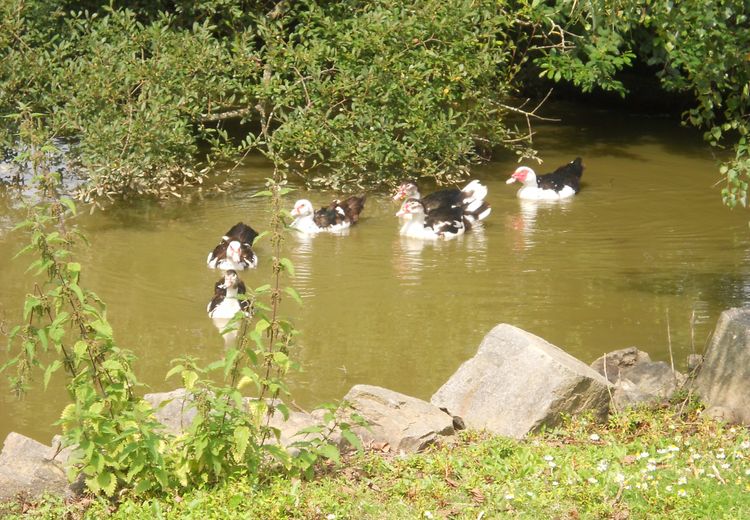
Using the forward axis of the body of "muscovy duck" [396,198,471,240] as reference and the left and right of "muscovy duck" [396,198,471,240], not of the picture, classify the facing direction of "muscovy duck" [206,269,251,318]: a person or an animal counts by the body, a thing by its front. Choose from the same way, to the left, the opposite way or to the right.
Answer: to the left

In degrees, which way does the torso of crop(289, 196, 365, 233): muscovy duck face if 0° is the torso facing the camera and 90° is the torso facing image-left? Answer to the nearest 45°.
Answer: approximately 90°

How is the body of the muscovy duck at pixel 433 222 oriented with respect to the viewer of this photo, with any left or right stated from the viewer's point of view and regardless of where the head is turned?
facing to the left of the viewer

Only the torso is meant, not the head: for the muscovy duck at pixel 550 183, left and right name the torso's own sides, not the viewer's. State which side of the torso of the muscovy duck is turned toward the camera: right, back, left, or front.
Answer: left

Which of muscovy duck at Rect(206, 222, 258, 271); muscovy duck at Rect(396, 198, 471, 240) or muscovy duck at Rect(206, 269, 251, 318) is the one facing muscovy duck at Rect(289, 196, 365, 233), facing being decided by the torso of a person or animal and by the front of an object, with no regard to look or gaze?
muscovy duck at Rect(396, 198, 471, 240)

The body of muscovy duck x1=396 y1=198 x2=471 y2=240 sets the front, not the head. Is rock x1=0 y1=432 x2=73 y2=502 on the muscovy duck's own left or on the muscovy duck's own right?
on the muscovy duck's own left

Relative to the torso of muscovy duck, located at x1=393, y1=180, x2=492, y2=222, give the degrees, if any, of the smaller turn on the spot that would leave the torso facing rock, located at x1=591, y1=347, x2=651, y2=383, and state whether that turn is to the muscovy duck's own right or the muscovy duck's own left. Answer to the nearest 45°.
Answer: approximately 90° to the muscovy duck's own left

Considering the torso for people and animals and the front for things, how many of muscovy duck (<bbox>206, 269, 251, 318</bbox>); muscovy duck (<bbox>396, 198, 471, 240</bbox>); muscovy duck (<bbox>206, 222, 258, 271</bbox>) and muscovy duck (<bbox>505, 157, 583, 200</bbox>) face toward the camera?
2

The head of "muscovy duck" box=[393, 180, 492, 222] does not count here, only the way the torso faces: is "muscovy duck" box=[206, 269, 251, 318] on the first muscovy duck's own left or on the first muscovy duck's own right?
on the first muscovy duck's own left

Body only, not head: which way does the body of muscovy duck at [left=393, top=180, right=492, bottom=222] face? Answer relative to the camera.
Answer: to the viewer's left

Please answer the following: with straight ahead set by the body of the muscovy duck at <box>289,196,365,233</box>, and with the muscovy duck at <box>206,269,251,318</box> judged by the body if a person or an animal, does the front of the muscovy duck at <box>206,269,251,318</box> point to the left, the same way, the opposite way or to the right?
to the left

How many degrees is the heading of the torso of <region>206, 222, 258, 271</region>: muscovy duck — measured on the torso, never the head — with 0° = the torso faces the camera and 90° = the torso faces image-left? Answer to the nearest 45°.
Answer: approximately 0°

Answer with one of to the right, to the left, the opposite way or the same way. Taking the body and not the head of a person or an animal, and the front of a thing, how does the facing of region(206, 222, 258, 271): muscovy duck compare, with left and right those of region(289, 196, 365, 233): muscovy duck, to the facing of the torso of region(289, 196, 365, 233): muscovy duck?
to the left

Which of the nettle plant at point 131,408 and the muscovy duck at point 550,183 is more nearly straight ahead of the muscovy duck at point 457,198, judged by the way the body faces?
the nettle plant
